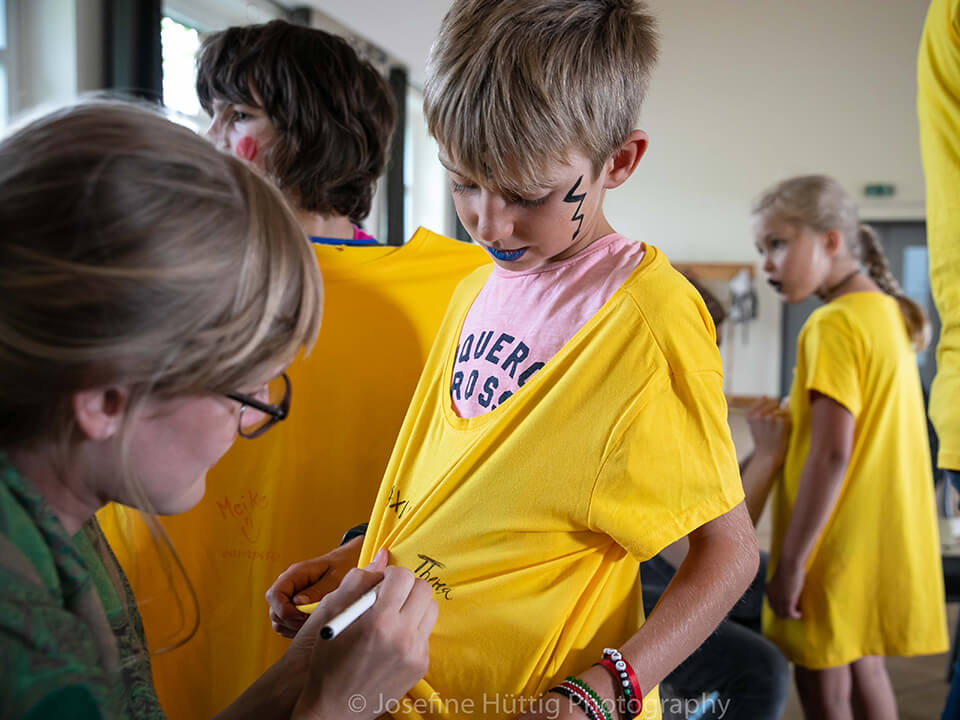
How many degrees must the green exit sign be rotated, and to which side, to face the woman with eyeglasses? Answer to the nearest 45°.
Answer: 0° — it already faces them

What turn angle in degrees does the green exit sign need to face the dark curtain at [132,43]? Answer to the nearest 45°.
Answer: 0° — it already faces it

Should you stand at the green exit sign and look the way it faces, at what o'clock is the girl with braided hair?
The girl with braided hair is roughly at 12 o'clock from the green exit sign.

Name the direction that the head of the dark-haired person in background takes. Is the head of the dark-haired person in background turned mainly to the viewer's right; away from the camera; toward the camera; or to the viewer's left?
to the viewer's left

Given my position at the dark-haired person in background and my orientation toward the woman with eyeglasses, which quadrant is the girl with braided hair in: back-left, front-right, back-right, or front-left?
back-left

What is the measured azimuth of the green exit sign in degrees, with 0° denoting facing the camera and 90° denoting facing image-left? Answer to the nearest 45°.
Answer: approximately 0°

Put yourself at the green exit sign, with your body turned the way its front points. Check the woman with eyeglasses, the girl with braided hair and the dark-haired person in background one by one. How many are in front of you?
3

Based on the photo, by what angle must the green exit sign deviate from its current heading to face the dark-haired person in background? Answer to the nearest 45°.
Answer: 0° — it already faces them
